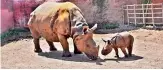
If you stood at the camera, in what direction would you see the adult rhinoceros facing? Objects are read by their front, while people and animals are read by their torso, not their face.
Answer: facing the viewer and to the right of the viewer

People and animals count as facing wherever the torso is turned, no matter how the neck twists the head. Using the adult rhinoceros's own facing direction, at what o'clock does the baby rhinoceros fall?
The baby rhinoceros is roughly at 11 o'clock from the adult rhinoceros.
